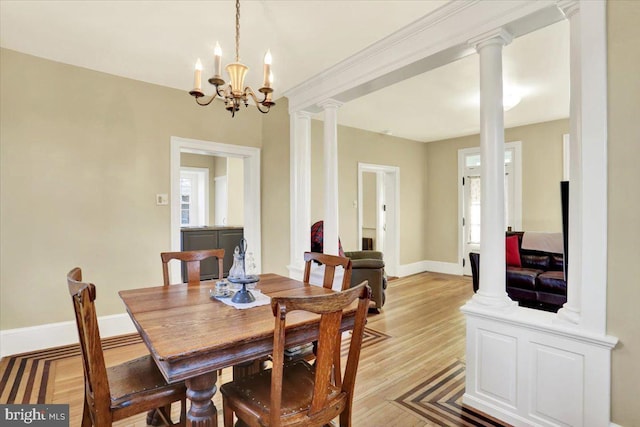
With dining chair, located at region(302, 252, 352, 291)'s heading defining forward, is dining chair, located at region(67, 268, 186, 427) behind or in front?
in front

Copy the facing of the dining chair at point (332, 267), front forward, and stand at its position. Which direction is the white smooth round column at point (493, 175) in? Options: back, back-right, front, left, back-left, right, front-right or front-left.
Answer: back-left

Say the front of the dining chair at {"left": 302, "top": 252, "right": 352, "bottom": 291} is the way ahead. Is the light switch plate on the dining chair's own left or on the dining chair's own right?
on the dining chair's own right

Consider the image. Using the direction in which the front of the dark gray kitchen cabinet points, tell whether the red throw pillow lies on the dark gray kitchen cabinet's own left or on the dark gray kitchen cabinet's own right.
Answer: on the dark gray kitchen cabinet's own left

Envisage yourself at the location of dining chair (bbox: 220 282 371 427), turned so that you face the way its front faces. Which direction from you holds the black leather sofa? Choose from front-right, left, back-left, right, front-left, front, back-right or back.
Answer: right

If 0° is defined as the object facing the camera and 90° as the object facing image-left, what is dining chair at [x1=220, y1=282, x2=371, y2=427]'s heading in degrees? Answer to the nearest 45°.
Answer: approximately 135°

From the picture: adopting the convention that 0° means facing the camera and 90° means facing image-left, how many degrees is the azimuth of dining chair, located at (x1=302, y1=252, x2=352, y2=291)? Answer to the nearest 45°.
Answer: approximately 45°

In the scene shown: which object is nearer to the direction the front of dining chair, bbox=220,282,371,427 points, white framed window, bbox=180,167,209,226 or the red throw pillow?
the white framed window

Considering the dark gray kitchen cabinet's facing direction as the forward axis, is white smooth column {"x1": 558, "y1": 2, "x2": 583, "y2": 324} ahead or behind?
ahead

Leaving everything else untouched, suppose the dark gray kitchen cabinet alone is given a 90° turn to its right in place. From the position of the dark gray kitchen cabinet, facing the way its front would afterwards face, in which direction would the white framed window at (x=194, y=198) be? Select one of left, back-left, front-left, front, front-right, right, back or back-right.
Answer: right

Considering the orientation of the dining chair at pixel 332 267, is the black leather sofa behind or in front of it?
behind

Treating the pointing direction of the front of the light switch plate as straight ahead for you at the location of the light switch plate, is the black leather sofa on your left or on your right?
on your left

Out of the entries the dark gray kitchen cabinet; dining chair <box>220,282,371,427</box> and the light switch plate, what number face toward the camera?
2

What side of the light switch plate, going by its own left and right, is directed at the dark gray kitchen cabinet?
back
